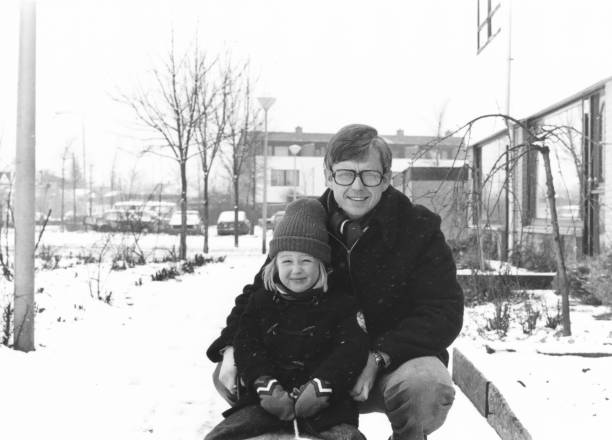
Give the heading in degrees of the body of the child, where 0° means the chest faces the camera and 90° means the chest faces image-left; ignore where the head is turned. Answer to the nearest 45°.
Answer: approximately 0°

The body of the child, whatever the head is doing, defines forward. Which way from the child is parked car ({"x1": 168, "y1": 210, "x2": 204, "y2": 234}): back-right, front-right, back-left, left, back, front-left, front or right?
back

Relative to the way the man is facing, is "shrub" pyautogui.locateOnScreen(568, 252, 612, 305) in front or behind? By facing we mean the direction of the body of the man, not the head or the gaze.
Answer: behind

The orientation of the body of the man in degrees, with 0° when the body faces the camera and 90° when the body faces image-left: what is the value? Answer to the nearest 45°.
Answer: approximately 0°

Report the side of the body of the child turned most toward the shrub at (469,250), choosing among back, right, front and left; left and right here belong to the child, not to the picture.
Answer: back
